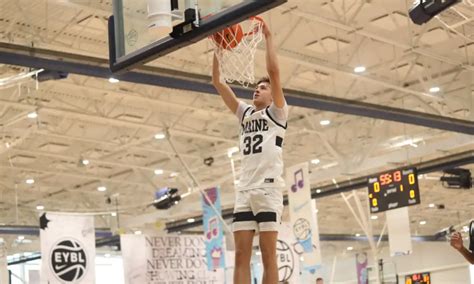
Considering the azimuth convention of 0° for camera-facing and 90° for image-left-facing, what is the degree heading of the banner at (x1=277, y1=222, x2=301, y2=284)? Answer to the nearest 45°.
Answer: approximately 0°

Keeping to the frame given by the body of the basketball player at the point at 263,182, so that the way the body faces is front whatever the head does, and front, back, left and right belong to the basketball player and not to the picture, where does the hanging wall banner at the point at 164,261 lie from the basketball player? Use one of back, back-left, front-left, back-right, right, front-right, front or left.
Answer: back-right

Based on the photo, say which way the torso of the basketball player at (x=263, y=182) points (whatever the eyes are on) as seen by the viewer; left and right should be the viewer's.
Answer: facing the viewer and to the left of the viewer

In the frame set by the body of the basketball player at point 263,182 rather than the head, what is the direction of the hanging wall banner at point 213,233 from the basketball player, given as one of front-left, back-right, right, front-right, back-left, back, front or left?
back-right

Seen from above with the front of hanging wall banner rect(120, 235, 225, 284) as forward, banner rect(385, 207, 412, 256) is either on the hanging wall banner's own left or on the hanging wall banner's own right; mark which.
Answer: on the hanging wall banner's own left

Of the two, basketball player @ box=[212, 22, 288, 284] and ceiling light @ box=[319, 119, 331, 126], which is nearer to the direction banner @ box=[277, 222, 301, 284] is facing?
the basketball player

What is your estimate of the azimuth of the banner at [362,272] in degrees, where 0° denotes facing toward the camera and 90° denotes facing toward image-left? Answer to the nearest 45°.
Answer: approximately 0°
